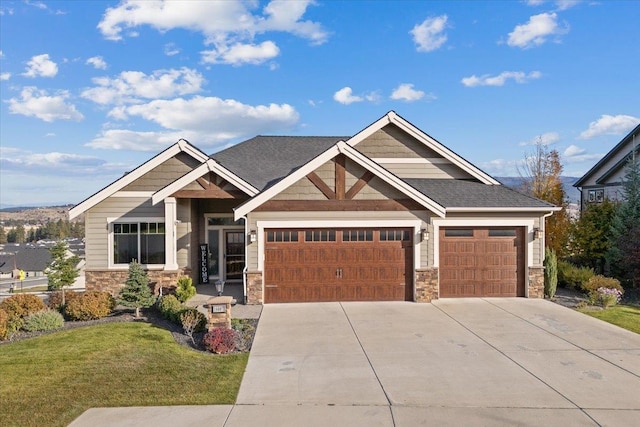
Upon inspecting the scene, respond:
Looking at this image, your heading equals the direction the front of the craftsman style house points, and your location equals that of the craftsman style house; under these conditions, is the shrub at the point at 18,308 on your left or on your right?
on your right

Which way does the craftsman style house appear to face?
toward the camera

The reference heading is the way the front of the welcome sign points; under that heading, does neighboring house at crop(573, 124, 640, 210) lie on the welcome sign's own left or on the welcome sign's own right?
on the welcome sign's own left

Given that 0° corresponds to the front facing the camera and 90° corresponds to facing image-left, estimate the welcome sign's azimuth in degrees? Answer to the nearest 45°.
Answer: approximately 0°

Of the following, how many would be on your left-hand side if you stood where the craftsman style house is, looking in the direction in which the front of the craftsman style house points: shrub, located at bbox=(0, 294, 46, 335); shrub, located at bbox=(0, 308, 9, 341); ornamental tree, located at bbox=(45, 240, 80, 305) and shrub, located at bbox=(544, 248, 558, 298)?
1

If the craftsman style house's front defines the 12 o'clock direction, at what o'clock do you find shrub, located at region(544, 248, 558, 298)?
The shrub is roughly at 9 o'clock from the craftsman style house.
